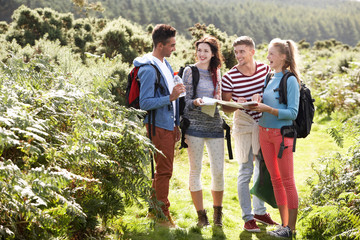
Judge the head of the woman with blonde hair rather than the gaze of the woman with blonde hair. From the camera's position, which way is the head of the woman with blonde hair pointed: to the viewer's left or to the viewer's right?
to the viewer's left

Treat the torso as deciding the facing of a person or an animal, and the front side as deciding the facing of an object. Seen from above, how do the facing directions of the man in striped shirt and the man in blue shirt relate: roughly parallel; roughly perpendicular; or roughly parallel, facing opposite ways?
roughly perpendicular

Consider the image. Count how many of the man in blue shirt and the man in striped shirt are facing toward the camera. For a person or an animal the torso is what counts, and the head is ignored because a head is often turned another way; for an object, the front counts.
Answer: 1

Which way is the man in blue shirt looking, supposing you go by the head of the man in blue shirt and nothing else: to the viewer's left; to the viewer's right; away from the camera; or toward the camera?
to the viewer's right

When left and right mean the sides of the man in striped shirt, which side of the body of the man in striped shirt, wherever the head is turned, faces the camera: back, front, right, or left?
front

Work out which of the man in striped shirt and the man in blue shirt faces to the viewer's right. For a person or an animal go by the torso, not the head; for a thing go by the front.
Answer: the man in blue shirt

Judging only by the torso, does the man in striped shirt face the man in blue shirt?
no

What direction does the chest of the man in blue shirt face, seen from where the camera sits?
to the viewer's right

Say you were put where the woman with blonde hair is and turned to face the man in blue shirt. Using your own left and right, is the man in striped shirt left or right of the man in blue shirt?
right

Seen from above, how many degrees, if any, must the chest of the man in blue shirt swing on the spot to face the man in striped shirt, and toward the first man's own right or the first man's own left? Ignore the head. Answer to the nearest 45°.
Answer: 0° — they already face them

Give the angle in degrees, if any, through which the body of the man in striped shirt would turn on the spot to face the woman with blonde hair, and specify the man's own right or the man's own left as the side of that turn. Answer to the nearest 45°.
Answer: approximately 45° to the man's own left

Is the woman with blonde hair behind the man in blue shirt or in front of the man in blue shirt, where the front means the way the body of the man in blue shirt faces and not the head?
in front
